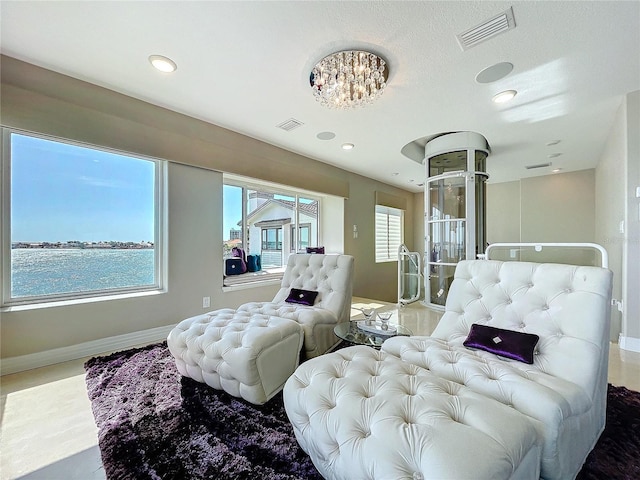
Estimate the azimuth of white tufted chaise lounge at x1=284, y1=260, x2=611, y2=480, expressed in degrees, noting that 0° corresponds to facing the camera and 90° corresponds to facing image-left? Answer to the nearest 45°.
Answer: approximately 45°

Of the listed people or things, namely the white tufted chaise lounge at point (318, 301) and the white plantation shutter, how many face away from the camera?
0

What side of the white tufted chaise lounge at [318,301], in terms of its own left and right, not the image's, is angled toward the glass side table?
left

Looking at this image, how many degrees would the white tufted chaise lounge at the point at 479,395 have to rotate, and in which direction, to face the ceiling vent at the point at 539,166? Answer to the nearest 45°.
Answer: approximately 135° to its right

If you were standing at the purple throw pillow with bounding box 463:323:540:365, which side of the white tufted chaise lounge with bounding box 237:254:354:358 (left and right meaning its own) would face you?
left

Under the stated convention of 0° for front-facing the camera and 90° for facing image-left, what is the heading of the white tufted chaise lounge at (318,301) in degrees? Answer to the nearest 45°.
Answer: approximately 45°

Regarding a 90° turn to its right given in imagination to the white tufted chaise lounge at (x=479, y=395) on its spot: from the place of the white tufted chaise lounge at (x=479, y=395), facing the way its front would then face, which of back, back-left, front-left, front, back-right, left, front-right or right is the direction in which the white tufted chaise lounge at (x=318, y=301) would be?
front

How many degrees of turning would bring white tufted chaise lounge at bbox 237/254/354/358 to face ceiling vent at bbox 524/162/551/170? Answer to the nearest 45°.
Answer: approximately 180°

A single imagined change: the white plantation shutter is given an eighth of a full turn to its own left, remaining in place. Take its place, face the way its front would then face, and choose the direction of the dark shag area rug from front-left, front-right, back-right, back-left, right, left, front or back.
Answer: right

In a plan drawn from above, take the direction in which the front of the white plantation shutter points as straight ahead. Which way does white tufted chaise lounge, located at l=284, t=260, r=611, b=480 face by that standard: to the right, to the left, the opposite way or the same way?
to the right

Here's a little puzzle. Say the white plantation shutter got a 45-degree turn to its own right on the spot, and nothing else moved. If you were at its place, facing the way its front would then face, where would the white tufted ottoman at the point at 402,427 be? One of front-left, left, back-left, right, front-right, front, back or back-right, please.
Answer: front

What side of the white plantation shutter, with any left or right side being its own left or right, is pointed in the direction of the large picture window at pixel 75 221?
right

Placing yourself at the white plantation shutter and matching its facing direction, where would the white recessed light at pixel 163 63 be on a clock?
The white recessed light is roughly at 2 o'clock from the white plantation shutter.

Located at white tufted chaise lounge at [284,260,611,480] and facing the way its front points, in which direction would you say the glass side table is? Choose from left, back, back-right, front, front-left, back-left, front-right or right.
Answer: right

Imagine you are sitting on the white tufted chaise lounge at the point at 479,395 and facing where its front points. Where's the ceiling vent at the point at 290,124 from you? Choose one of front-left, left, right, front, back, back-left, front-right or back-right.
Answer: right

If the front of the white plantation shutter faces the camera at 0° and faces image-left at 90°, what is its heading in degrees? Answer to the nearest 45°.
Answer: approximately 315°

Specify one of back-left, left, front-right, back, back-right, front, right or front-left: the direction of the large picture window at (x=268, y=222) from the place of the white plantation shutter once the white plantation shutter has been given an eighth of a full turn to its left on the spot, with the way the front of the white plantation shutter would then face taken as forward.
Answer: back-right
